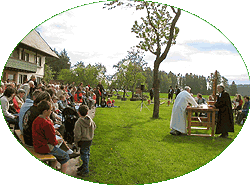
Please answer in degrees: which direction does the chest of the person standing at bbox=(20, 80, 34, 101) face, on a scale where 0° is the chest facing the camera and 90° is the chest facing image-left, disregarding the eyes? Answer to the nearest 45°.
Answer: approximately 270°

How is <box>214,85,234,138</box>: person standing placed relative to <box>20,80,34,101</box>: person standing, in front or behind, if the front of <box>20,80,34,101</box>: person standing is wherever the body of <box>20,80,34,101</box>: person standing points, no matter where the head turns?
in front

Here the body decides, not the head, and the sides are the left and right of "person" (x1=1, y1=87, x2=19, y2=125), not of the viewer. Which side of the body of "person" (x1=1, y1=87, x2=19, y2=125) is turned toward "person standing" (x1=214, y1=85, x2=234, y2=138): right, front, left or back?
front

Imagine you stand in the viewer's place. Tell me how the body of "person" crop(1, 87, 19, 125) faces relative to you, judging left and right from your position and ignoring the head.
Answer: facing to the right of the viewer

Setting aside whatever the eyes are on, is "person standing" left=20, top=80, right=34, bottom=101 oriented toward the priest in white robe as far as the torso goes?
yes

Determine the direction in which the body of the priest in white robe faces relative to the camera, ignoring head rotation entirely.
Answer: to the viewer's right

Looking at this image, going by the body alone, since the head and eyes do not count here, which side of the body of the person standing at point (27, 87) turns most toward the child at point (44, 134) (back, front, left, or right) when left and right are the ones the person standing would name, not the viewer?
right

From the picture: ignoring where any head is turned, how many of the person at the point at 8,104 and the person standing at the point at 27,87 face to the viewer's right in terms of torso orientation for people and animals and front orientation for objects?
2

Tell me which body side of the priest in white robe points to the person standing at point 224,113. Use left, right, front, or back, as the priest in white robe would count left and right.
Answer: front
